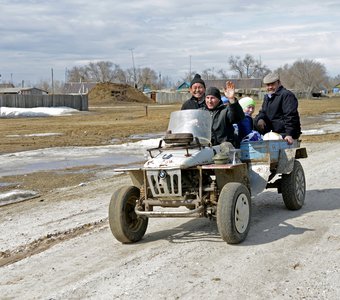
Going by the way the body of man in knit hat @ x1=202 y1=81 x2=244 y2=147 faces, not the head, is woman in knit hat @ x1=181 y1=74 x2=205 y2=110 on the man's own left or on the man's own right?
on the man's own right

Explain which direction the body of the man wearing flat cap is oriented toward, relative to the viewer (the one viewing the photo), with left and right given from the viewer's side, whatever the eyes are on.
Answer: facing the viewer and to the left of the viewer

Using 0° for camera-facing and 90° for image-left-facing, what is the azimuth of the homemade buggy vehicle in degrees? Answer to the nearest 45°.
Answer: approximately 45°

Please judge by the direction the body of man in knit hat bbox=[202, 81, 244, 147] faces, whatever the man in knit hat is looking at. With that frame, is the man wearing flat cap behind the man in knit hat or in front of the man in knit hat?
behind

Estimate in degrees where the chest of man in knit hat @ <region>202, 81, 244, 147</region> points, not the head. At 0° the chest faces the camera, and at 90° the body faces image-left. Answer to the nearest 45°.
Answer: approximately 45°

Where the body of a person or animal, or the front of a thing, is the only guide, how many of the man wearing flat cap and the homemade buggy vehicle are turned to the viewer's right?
0
